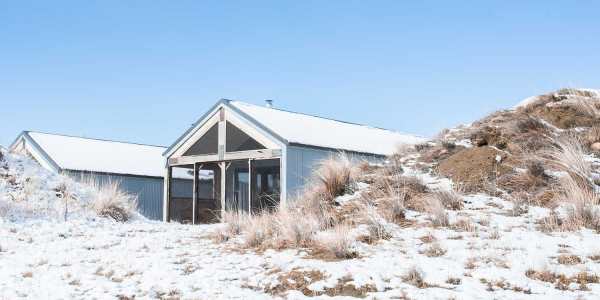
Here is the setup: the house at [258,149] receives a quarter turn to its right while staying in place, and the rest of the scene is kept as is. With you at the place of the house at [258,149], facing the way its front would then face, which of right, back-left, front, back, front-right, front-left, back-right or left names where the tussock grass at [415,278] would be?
back-left

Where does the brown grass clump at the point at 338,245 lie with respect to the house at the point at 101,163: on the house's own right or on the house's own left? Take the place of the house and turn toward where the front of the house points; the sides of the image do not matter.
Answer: on the house's own left

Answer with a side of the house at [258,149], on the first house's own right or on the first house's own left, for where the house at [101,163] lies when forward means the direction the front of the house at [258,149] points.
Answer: on the first house's own right

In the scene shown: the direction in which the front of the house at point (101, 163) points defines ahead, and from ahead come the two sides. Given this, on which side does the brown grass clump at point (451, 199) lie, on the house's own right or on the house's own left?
on the house's own left

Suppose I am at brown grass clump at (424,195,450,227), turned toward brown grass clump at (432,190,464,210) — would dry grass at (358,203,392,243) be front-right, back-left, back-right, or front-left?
back-left

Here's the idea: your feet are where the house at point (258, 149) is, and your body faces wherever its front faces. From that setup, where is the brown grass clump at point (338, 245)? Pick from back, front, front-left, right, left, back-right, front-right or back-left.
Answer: front-left

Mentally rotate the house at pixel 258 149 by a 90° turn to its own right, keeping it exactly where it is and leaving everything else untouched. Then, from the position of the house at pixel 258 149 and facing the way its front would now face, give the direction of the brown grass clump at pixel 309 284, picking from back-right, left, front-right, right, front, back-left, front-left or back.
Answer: back-left

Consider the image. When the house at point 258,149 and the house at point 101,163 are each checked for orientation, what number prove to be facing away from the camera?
0

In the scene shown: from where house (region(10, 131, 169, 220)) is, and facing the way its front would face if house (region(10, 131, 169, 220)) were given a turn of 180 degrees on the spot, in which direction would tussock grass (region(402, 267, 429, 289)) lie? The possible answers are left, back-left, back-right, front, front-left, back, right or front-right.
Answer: back-right

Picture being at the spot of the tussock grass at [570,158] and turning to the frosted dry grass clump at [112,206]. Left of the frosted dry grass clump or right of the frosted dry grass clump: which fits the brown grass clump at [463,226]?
left

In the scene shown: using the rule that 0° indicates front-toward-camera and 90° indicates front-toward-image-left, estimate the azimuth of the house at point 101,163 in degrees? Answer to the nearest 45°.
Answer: approximately 45°

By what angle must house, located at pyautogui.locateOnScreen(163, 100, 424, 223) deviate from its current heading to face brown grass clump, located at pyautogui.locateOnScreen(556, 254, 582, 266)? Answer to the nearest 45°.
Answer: approximately 45° to its left

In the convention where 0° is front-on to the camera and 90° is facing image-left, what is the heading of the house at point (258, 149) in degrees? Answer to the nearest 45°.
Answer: approximately 45°
